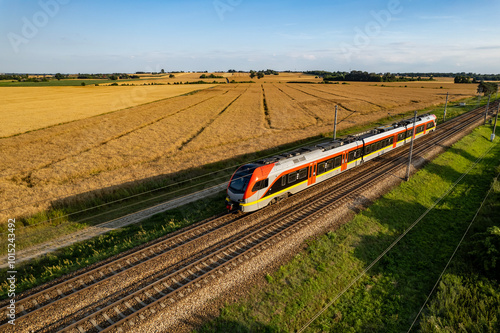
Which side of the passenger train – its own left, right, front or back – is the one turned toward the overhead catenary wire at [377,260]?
left

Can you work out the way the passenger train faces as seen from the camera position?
facing the viewer and to the left of the viewer
